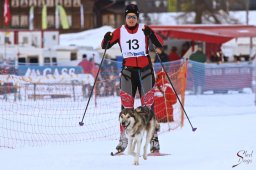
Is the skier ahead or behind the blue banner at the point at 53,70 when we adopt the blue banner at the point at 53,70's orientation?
ahead

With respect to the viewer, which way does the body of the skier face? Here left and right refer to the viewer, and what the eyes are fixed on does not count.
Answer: facing the viewer

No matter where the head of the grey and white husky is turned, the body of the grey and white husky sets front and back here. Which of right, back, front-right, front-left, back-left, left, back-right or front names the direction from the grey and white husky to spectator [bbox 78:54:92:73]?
back-right

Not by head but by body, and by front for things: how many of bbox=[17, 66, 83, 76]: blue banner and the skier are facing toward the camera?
2

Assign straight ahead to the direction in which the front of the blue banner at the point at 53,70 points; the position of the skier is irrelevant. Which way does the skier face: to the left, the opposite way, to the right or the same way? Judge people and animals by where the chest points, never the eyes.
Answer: the same way

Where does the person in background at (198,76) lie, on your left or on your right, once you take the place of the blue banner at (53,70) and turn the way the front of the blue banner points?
on your left

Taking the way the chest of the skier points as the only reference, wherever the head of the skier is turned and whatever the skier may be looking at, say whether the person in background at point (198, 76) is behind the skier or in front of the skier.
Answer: behind

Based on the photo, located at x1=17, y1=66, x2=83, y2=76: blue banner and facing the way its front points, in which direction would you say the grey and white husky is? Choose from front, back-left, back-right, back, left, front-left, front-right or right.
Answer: front

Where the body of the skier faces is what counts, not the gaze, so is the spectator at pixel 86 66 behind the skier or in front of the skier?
behind

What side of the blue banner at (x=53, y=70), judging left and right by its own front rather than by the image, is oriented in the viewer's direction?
front

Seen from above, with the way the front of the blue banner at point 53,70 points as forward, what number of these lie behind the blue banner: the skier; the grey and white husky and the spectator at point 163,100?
0
